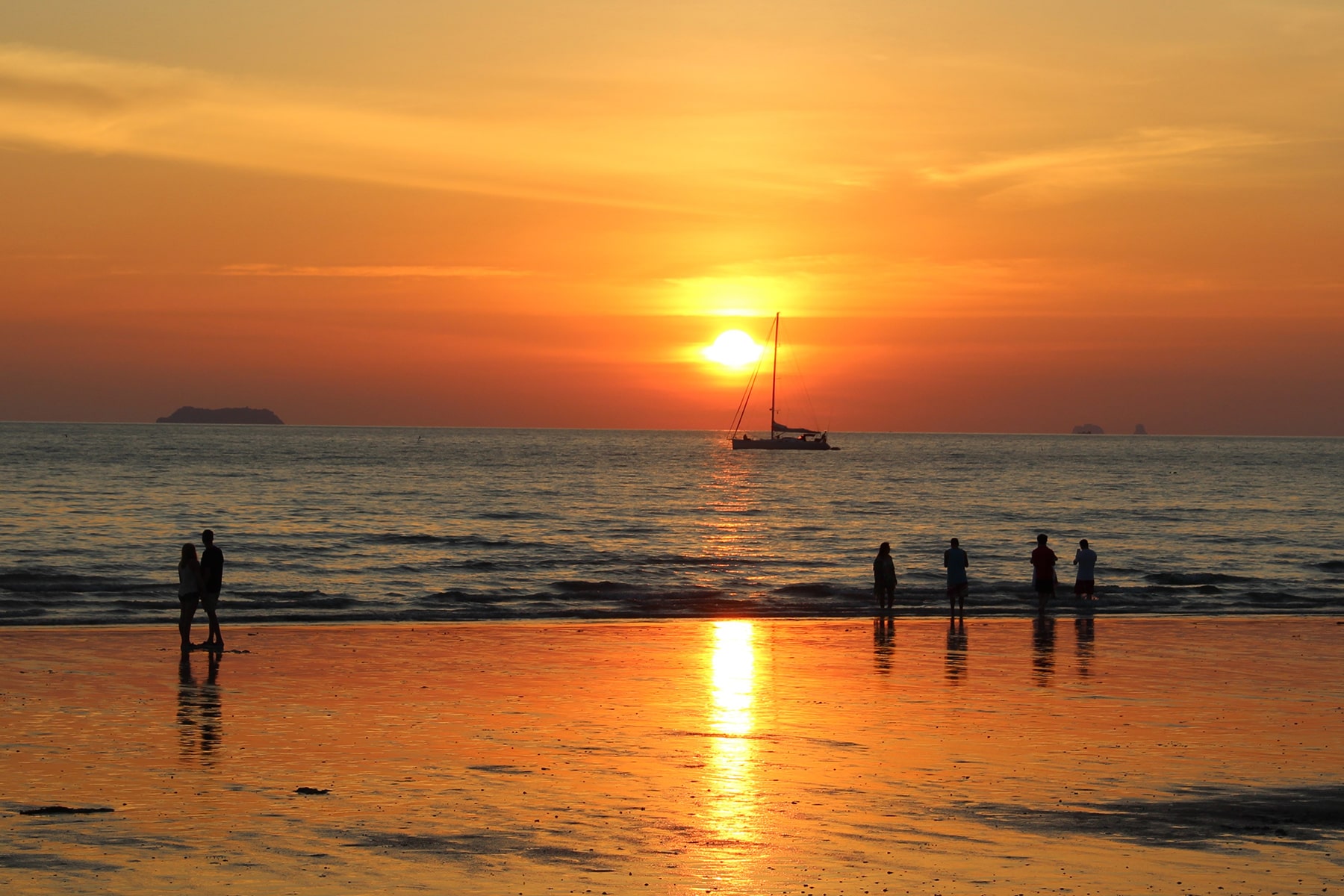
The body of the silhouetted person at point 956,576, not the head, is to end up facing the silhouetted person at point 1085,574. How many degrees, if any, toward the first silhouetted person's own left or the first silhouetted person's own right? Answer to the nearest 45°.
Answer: approximately 45° to the first silhouetted person's own right

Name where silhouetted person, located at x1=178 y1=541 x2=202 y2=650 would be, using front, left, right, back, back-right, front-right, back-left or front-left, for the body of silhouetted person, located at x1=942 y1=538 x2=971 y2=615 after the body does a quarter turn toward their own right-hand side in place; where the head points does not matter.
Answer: back-right

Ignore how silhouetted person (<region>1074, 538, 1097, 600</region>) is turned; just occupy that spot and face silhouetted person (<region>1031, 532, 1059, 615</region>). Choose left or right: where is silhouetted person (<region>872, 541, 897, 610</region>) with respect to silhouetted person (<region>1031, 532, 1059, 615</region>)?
right

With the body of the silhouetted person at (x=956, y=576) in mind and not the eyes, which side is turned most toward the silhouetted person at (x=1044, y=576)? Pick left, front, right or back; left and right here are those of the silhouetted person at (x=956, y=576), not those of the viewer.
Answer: right

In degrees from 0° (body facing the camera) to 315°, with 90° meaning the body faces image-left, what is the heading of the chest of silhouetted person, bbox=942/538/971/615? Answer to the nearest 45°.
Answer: approximately 180°

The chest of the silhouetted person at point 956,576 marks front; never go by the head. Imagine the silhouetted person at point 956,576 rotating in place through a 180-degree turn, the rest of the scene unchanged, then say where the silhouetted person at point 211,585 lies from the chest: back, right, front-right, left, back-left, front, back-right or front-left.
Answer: front-right

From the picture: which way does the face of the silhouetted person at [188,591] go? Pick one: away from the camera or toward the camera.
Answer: away from the camera
